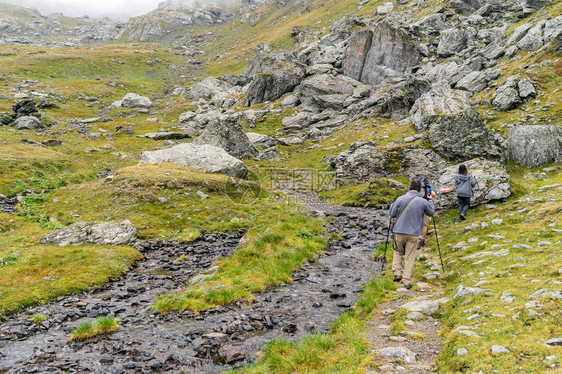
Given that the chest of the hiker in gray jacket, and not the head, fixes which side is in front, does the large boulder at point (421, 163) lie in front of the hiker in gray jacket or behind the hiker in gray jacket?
in front

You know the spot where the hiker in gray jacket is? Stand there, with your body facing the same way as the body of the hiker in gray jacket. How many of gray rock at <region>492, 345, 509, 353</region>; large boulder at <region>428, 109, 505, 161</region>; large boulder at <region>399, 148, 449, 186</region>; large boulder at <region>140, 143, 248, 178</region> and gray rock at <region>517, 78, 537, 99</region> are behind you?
1

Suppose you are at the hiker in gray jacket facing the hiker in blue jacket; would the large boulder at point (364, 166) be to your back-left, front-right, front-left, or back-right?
front-left

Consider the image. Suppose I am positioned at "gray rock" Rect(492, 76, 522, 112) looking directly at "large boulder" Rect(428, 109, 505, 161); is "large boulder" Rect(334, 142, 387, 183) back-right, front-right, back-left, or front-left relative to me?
front-right

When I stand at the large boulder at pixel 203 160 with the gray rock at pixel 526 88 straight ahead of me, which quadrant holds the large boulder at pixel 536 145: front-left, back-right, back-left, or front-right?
front-right

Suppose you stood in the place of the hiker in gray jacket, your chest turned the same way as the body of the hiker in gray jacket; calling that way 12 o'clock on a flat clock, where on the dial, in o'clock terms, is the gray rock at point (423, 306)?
The gray rock is roughly at 6 o'clock from the hiker in gray jacket.

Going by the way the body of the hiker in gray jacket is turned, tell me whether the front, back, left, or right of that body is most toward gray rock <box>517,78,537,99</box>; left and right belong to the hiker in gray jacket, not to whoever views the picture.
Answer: front

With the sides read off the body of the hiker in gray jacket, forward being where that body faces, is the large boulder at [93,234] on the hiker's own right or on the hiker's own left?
on the hiker's own left

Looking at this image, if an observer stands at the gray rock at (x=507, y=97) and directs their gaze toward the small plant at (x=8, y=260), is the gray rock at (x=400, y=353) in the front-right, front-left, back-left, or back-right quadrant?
front-left

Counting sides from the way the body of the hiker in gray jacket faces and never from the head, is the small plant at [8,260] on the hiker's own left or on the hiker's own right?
on the hiker's own left

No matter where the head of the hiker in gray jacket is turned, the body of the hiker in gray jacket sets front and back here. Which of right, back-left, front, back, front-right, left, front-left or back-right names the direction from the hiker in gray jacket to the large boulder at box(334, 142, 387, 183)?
front

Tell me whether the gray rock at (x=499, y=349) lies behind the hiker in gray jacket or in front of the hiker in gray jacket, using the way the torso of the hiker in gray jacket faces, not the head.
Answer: behind

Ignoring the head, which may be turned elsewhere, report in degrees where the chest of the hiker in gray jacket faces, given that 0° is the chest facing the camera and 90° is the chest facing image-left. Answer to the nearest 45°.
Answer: approximately 180°
